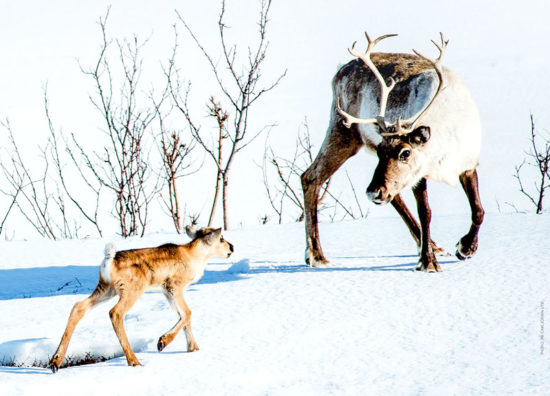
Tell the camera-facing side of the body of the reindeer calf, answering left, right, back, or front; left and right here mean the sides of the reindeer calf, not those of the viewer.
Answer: right

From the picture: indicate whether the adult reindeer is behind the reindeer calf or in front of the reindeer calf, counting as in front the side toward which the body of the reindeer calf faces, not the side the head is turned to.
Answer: in front
